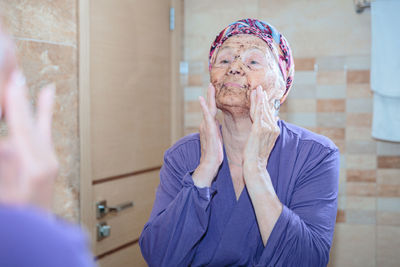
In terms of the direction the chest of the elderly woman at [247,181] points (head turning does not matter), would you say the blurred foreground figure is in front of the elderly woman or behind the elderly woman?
in front

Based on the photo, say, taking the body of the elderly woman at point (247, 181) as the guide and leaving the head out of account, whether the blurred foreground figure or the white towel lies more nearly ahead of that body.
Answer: the blurred foreground figure

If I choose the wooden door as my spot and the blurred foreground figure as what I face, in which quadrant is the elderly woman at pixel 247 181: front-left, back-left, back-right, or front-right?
front-left

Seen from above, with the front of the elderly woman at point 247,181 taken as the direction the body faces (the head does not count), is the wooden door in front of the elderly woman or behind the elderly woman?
behind

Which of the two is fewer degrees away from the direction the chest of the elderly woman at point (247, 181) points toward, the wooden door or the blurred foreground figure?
the blurred foreground figure

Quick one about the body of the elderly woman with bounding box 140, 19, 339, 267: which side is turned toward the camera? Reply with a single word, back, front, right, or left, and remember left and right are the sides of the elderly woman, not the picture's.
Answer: front

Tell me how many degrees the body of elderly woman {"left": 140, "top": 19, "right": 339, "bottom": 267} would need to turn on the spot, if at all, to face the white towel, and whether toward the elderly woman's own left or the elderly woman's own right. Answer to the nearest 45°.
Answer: approximately 135° to the elderly woman's own left

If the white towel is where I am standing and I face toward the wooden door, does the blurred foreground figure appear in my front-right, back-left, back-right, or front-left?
front-left
